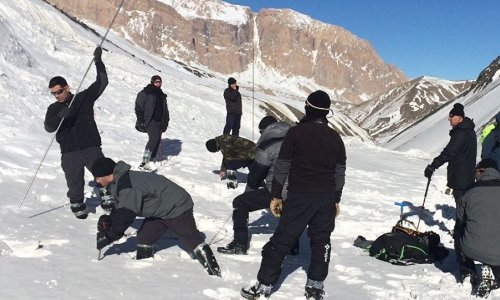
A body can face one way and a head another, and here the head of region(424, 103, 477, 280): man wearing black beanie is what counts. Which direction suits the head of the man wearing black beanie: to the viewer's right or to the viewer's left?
to the viewer's left

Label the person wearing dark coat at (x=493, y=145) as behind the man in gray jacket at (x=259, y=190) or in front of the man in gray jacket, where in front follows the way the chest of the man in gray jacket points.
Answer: behind

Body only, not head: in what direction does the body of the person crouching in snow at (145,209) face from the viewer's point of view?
to the viewer's left

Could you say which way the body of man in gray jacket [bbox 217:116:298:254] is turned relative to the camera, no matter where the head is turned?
to the viewer's left

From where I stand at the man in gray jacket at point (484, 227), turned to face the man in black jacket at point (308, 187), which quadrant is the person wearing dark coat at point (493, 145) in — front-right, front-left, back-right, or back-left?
back-right

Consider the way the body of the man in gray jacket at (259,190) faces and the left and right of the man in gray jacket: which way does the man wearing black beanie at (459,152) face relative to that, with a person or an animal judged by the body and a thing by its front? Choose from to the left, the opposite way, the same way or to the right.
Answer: the same way

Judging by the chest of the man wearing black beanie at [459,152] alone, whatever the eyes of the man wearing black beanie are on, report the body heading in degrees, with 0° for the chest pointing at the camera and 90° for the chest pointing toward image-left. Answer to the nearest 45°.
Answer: approximately 90°

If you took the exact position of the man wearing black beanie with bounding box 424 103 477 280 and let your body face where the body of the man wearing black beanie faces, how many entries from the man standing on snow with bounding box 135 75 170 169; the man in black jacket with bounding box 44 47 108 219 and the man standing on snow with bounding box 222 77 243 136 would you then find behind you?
0

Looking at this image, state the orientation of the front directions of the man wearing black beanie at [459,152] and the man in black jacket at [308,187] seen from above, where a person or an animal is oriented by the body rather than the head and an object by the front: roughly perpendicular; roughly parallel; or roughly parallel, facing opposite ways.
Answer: roughly perpendicular

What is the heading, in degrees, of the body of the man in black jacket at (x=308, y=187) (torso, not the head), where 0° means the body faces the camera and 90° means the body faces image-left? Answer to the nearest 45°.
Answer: approximately 180°

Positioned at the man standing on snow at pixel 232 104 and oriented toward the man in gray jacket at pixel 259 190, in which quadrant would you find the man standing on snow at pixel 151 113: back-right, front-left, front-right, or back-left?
front-right
